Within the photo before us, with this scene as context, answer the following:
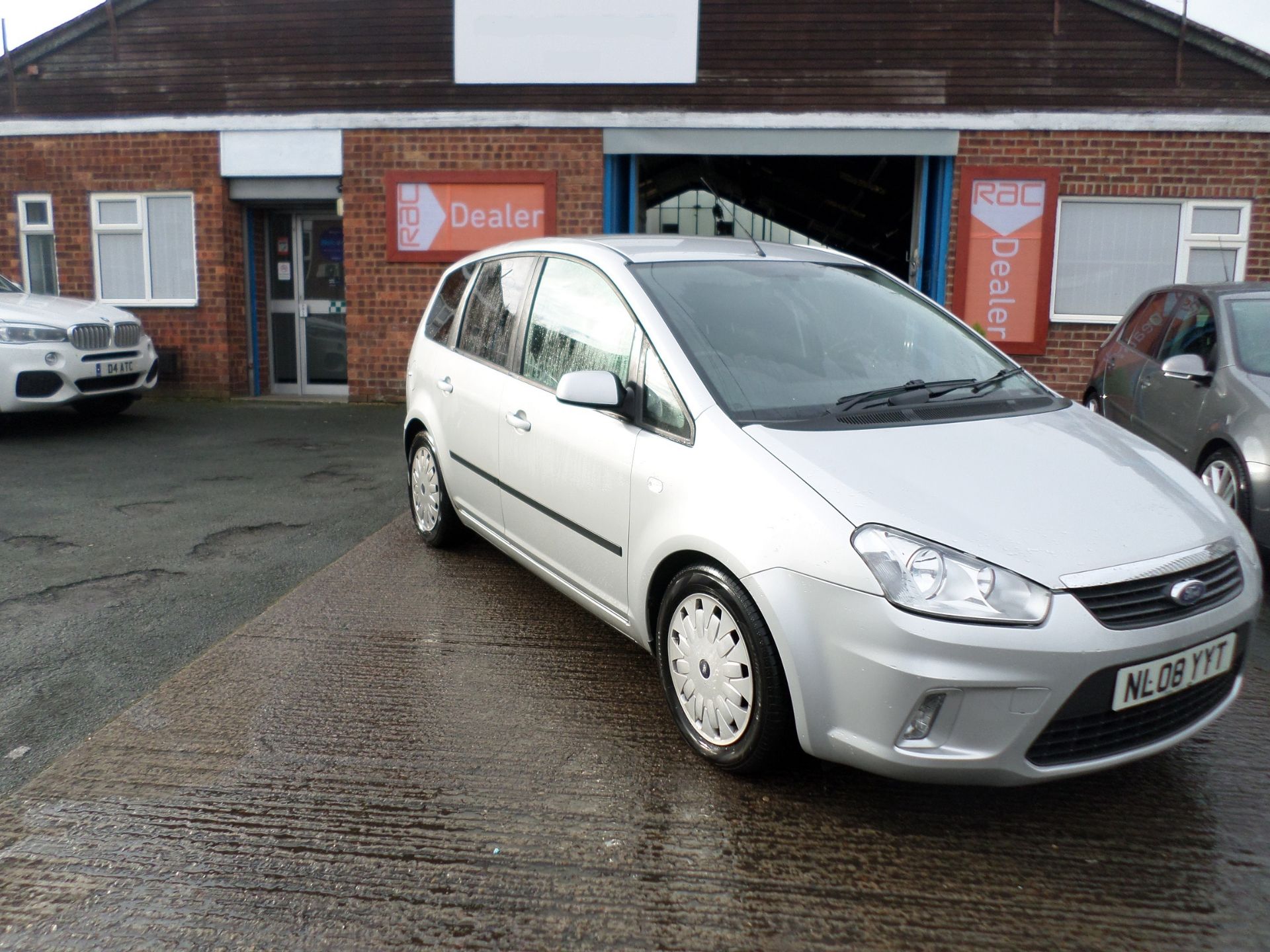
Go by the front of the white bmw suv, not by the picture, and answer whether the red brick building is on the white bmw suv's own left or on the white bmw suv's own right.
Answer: on the white bmw suv's own left

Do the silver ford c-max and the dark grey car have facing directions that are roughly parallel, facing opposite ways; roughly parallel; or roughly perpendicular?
roughly parallel

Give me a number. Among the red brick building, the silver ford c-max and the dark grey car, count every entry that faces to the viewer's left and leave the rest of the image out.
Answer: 0

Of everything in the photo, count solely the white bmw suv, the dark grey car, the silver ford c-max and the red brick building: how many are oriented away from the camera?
0

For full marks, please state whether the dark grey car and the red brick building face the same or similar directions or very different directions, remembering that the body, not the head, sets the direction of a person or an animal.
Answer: same or similar directions

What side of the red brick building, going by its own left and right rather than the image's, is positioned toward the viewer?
front

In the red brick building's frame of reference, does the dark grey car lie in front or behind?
in front

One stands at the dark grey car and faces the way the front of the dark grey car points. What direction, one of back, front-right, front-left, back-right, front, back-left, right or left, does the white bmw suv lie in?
back-right

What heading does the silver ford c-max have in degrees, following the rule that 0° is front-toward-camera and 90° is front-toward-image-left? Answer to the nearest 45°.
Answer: approximately 315°

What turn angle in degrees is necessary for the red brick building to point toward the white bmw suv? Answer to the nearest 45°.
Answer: approximately 45° to its right

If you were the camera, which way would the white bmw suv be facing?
facing the viewer and to the right of the viewer

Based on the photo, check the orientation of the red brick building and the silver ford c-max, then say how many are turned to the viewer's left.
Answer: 0

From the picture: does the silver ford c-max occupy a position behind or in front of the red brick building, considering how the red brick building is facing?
in front
